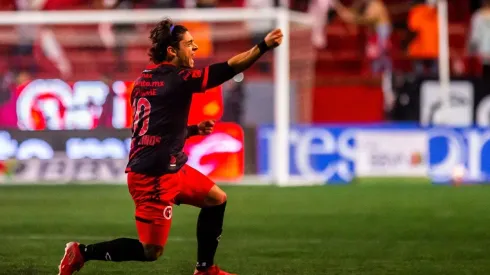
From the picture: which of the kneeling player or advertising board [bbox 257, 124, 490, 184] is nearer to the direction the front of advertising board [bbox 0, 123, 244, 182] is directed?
the kneeling player

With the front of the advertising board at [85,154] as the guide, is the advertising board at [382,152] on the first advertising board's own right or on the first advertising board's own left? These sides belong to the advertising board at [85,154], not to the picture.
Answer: on the first advertising board's own left

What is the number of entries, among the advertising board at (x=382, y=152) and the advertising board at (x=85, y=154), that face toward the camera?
2

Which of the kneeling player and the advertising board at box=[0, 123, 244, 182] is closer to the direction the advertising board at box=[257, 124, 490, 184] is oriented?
the kneeling player

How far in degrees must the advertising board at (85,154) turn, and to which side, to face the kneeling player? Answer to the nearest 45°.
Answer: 0° — it already faces them

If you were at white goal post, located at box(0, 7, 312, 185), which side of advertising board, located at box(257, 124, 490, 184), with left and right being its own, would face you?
right

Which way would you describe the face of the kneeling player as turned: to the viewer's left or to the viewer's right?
to the viewer's right

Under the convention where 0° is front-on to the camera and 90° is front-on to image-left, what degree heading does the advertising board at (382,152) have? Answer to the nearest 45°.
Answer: approximately 0°

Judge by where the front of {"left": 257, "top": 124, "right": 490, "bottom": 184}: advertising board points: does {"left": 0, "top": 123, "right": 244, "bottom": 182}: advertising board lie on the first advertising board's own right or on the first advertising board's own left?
on the first advertising board's own right

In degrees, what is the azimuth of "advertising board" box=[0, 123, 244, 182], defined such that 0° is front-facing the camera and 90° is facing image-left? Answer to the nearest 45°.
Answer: approximately 0°

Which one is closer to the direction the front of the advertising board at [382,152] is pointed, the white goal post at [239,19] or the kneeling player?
the kneeling player
